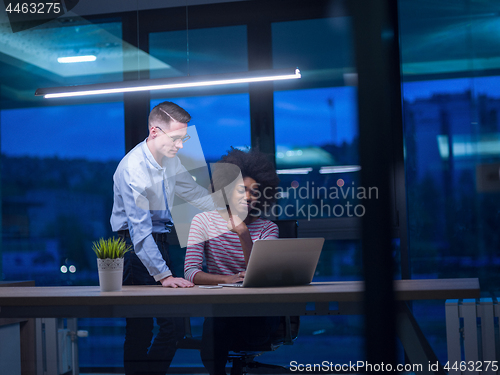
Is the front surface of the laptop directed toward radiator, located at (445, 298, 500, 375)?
no

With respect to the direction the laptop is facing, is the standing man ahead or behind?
ahead

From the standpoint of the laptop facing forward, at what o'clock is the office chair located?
The office chair is roughly at 1 o'clock from the laptop.

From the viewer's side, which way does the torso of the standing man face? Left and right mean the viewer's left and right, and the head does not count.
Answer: facing the viewer and to the right of the viewer

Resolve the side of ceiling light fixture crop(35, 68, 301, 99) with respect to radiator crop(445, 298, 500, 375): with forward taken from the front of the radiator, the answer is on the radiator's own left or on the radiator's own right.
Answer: on the radiator's own right

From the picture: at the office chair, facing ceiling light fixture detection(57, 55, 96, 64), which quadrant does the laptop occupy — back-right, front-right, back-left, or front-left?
back-left

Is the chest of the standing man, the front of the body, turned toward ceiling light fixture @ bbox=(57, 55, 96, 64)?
no

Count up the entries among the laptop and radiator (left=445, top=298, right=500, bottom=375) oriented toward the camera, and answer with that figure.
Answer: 1

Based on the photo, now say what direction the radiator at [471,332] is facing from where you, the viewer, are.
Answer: facing the viewer

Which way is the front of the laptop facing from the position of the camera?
facing away from the viewer and to the left of the viewer

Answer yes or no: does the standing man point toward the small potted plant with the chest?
no
